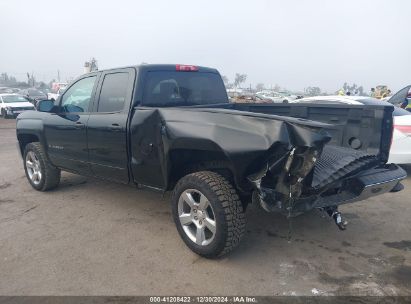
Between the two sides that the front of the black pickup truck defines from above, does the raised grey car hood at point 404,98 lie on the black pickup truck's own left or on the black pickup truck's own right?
on the black pickup truck's own right

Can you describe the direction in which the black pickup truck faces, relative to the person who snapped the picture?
facing away from the viewer and to the left of the viewer

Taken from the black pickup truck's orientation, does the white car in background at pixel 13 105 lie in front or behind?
in front

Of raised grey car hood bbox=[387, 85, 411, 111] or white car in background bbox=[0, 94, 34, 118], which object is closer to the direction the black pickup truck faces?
the white car in background
